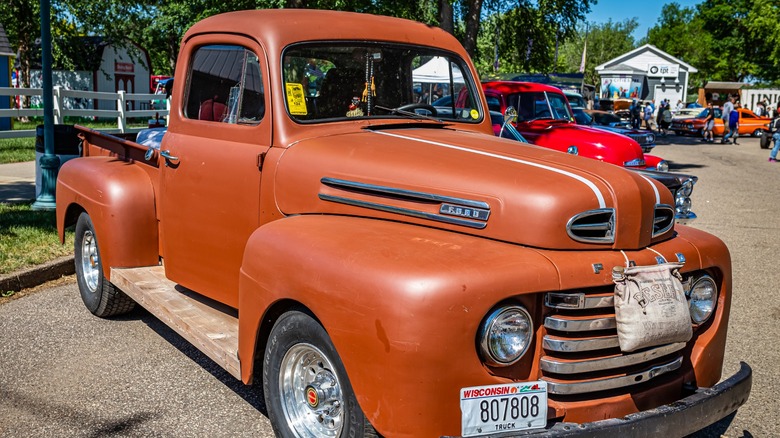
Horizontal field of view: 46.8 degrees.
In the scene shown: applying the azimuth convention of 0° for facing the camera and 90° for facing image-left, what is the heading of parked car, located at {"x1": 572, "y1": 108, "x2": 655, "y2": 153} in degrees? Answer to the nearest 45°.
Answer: approximately 315°

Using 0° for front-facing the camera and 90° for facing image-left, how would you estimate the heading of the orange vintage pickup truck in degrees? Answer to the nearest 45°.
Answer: approximately 315°

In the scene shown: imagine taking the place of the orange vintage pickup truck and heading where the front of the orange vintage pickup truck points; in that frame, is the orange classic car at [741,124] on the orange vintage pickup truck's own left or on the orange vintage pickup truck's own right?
on the orange vintage pickup truck's own left

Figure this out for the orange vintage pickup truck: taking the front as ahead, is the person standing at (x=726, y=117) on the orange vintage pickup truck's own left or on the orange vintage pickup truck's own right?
on the orange vintage pickup truck's own left

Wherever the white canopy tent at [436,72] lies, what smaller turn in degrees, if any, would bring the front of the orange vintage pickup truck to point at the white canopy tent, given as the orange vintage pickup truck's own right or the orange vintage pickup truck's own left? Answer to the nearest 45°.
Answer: approximately 135° to the orange vintage pickup truck's own left

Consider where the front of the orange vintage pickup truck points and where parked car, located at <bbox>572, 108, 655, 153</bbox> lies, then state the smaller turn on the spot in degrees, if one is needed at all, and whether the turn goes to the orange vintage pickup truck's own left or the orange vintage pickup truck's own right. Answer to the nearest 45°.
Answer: approximately 135° to the orange vintage pickup truck's own left

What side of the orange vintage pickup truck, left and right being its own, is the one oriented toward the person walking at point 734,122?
left

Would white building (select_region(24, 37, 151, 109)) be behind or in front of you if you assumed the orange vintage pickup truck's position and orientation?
behind

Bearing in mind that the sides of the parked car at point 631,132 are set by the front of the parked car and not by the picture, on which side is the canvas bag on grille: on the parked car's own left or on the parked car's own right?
on the parked car's own right

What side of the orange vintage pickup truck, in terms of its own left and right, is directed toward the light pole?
back

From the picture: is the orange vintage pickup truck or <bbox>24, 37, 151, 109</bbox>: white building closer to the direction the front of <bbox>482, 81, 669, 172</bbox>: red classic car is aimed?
the orange vintage pickup truck
